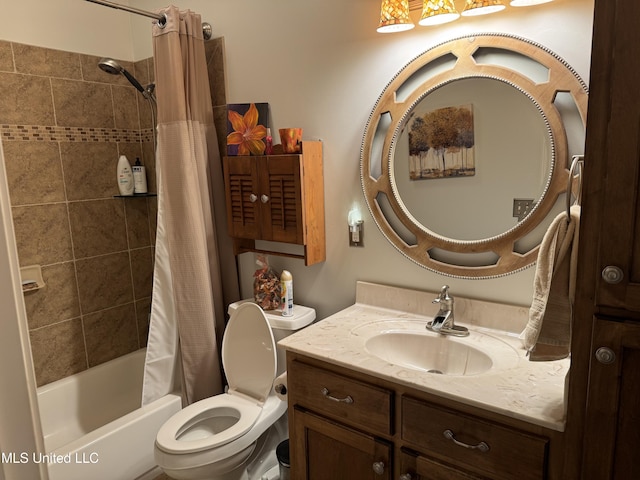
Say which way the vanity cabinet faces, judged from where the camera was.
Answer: facing the viewer and to the left of the viewer

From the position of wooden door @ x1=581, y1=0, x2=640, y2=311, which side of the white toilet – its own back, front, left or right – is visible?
left

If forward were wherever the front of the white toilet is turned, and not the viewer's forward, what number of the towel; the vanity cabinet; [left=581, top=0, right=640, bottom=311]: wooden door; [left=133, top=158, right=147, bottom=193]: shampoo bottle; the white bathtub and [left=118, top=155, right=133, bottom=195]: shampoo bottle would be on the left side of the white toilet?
3

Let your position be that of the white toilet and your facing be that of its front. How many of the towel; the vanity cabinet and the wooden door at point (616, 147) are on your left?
3

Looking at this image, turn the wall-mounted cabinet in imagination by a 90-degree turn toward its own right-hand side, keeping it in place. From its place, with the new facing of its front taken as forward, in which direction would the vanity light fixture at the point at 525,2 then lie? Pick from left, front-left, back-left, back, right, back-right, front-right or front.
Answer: back

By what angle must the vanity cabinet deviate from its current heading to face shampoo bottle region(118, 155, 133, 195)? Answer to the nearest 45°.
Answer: approximately 90° to its right

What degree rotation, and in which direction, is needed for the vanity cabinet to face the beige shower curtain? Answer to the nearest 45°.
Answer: approximately 90° to its right

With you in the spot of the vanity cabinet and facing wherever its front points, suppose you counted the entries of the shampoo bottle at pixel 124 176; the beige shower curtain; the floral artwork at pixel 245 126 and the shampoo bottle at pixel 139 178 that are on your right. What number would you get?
4

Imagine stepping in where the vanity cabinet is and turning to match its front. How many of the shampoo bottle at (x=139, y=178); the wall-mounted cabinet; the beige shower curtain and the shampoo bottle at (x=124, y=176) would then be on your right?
4

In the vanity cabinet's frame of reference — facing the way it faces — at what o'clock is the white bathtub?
The white bathtub is roughly at 2 o'clock from the vanity cabinet.

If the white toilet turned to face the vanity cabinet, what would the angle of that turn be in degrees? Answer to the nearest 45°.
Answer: approximately 90° to its left

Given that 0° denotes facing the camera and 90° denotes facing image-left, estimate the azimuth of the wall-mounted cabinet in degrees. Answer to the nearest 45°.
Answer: approximately 45°
